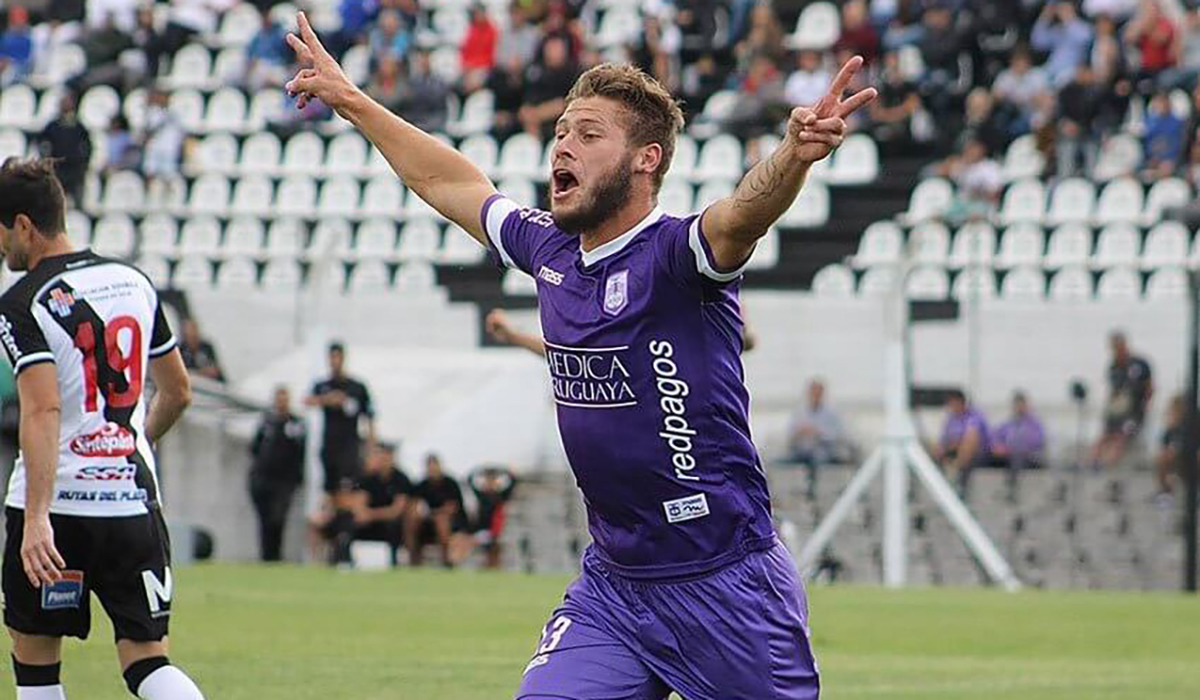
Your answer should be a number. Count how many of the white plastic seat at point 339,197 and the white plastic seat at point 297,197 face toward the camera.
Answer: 2

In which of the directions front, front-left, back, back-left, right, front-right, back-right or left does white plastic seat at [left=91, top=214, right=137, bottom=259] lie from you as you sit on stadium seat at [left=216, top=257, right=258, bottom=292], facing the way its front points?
back-right

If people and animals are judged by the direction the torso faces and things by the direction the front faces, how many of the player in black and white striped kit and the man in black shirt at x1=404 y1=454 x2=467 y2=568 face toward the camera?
1

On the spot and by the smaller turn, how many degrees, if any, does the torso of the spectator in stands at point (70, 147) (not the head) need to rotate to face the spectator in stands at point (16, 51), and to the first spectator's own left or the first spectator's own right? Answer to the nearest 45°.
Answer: approximately 180°

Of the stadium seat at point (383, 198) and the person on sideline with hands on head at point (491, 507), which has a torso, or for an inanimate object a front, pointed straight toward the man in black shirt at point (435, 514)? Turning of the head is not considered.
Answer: the stadium seat

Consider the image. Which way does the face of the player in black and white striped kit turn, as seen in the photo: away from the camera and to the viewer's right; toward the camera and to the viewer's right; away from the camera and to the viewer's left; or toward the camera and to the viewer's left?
away from the camera and to the viewer's left
